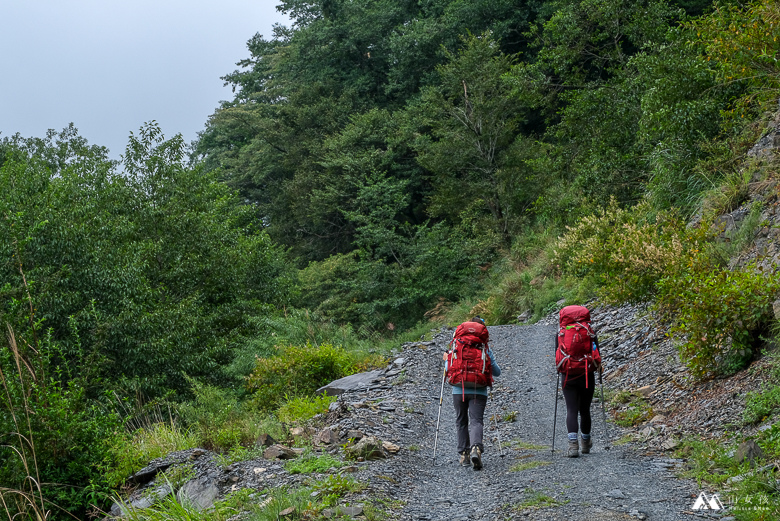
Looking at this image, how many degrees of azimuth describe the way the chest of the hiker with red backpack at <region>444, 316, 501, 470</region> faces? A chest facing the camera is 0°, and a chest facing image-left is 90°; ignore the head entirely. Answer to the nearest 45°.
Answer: approximately 180°

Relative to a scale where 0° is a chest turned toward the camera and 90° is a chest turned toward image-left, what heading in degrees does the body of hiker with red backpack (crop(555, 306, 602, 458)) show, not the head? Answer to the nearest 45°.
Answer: approximately 180°

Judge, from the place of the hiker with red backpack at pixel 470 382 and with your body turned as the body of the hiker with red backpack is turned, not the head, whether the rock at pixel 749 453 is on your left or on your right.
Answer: on your right

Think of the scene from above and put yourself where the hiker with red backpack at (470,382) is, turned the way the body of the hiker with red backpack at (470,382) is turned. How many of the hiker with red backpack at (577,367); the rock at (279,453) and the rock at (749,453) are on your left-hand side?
1

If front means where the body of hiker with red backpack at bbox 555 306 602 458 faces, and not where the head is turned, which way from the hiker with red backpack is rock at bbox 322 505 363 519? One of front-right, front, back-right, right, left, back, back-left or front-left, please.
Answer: back-left

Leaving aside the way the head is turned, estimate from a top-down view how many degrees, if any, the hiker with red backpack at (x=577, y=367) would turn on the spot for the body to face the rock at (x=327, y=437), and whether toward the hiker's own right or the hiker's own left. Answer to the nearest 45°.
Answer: approximately 90° to the hiker's own left

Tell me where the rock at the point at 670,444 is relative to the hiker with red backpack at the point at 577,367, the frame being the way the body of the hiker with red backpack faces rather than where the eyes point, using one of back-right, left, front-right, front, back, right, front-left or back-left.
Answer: right

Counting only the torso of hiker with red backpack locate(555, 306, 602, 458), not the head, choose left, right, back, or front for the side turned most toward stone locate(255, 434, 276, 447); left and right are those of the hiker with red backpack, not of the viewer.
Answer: left

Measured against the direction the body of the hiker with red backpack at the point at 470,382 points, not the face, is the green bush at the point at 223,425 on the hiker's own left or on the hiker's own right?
on the hiker's own left

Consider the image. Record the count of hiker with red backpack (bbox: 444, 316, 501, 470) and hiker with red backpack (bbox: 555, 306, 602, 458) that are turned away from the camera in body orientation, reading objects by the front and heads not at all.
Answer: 2

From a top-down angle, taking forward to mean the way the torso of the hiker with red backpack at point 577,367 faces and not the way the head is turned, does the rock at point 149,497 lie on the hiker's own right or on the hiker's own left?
on the hiker's own left

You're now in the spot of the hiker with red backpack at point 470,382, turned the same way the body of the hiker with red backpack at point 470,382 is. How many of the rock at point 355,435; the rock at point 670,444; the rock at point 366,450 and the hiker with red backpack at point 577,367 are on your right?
2

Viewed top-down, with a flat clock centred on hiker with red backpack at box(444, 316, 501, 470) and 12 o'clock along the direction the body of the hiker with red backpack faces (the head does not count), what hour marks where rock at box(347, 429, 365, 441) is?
The rock is roughly at 10 o'clock from the hiker with red backpack.
